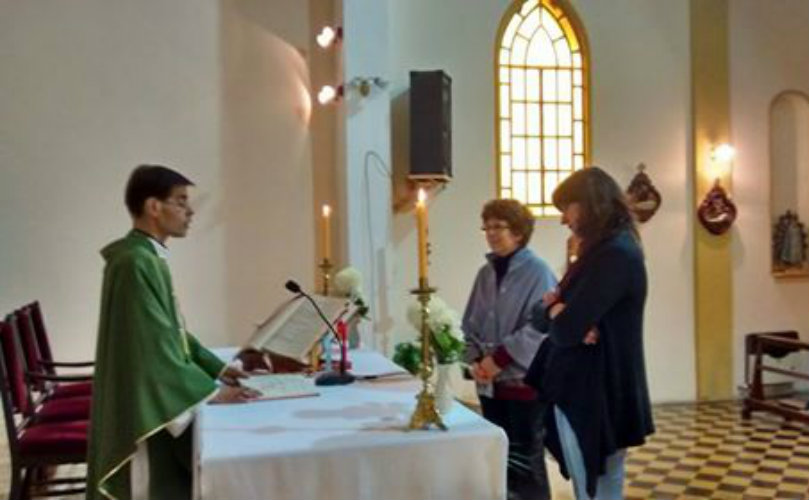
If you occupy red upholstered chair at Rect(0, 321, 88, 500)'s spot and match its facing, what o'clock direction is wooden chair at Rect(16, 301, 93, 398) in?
The wooden chair is roughly at 9 o'clock from the red upholstered chair.

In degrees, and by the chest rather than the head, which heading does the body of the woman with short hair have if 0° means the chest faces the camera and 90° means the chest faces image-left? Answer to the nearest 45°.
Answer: approximately 45°

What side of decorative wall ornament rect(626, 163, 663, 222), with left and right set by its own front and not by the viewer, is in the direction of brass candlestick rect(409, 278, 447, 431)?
front

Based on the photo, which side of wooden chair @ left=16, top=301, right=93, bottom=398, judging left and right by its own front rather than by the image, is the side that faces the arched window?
front

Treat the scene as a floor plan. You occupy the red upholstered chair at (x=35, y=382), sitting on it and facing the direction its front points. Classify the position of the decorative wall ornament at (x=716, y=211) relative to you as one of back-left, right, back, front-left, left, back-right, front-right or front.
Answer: front

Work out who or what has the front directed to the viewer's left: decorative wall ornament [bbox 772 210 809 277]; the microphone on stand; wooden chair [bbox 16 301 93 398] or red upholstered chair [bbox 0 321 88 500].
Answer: the microphone on stand

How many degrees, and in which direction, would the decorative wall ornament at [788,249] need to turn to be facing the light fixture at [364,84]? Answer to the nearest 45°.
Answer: approximately 45° to its right

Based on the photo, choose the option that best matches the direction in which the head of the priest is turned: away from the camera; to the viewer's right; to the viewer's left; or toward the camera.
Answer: to the viewer's right

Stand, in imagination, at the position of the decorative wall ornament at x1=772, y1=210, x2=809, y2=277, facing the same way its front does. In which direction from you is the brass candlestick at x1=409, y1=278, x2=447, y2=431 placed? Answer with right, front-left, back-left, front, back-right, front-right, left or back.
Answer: front

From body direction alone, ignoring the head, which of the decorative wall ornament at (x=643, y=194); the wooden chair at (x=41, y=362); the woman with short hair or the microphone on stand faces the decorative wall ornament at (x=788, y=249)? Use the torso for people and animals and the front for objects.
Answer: the wooden chair

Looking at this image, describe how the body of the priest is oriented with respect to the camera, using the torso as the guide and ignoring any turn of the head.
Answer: to the viewer's right

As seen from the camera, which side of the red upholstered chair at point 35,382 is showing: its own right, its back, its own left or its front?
right

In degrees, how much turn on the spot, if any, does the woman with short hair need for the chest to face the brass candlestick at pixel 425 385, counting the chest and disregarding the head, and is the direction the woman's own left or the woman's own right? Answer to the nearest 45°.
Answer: approximately 45° to the woman's own left

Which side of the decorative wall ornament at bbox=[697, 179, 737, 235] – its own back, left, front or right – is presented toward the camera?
front

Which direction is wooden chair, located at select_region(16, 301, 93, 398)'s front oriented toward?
to the viewer's right
